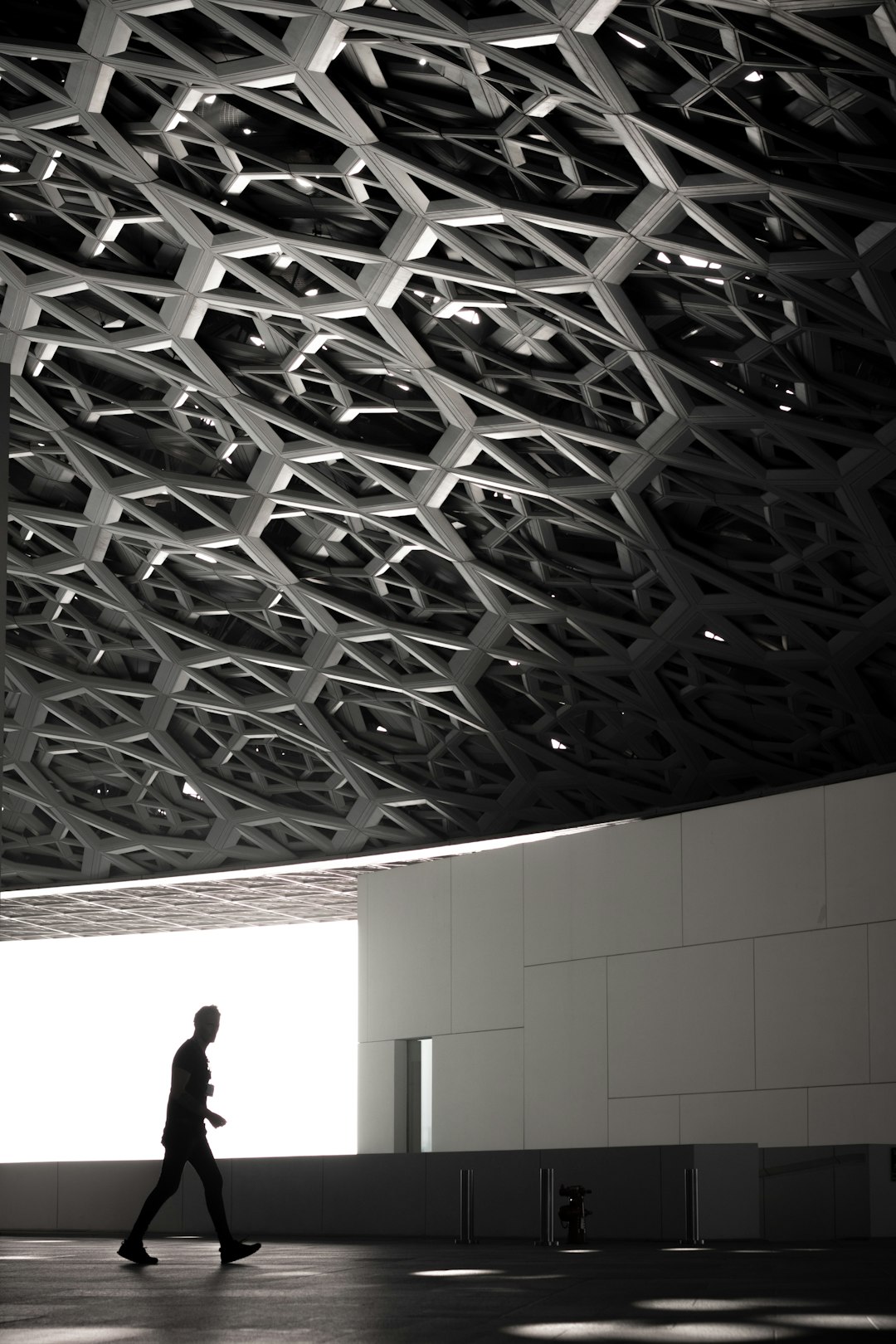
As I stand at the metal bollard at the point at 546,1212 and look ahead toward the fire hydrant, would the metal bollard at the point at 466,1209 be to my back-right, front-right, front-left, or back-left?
back-left

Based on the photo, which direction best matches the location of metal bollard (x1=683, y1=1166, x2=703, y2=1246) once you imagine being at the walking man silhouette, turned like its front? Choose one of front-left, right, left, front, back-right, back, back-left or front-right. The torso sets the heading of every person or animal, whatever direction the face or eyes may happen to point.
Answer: front-left

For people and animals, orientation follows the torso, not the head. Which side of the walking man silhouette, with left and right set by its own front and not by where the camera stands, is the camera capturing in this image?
right

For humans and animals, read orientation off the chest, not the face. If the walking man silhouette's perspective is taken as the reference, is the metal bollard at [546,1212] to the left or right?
on its left
